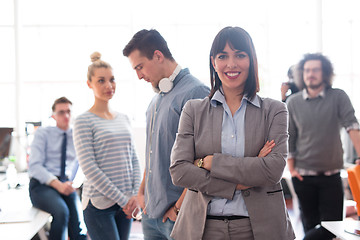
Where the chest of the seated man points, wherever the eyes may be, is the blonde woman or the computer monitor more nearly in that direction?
the blonde woman

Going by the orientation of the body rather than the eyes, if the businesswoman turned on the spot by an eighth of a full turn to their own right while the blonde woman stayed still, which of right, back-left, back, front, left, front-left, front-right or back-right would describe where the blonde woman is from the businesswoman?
right

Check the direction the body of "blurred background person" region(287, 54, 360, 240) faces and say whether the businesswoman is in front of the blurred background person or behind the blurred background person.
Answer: in front

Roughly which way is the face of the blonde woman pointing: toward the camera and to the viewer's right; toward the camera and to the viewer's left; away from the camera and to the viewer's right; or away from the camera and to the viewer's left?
toward the camera and to the viewer's right

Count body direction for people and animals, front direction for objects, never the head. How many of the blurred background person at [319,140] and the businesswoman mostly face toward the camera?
2

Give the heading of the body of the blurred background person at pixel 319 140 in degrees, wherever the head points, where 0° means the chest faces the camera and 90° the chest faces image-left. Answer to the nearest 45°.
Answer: approximately 0°

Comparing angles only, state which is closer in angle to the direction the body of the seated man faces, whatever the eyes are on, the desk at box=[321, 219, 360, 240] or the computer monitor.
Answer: the desk

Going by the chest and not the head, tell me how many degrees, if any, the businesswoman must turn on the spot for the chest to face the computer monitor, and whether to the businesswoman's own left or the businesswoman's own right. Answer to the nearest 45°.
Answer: approximately 135° to the businesswoman's own right

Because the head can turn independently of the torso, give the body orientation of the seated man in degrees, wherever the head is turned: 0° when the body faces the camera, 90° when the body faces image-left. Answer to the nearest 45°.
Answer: approximately 315°
